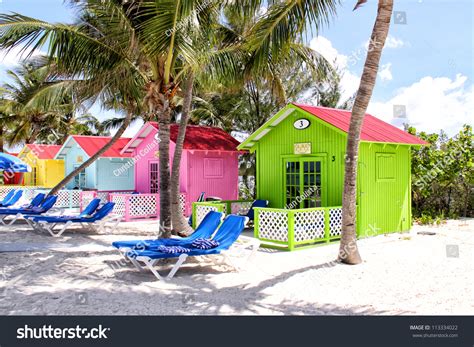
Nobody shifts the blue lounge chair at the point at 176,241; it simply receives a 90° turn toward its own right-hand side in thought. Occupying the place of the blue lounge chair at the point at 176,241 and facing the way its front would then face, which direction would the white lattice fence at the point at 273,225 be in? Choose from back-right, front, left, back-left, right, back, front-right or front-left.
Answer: front-right

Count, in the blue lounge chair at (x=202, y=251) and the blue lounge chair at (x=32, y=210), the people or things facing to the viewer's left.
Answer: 2

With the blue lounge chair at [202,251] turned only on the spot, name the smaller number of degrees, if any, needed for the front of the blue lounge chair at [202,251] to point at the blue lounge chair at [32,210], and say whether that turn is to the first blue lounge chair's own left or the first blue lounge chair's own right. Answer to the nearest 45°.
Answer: approximately 45° to the first blue lounge chair's own right

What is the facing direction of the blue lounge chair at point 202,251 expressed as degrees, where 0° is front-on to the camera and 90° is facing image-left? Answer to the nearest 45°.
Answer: approximately 90°

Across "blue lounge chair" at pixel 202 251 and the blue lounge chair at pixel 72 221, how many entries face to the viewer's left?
2

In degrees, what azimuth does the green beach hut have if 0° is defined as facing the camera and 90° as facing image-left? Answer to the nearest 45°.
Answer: approximately 45°

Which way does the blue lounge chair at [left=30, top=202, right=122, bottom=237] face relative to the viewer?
to the viewer's left

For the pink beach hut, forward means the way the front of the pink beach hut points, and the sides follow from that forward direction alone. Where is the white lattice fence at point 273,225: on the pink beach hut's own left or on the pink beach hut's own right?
on the pink beach hut's own left

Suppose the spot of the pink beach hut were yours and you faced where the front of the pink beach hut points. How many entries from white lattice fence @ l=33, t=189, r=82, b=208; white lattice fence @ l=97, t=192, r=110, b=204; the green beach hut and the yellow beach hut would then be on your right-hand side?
3

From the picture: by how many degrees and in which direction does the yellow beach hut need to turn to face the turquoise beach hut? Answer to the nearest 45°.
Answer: approximately 45° to its left

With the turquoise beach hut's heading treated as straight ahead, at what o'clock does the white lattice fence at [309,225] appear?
The white lattice fence is roughly at 10 o'clock from the turquoise beach hut.

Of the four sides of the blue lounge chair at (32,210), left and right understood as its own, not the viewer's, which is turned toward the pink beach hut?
back

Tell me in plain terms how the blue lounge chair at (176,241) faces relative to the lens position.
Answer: facing to the left of the viewer

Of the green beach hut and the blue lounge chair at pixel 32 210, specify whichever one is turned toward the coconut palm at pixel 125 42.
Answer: the green beach hut
